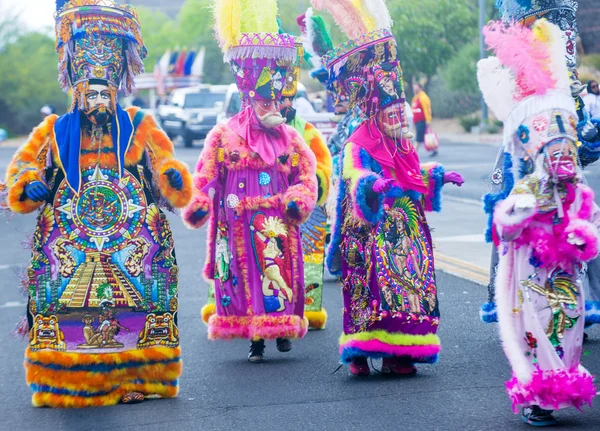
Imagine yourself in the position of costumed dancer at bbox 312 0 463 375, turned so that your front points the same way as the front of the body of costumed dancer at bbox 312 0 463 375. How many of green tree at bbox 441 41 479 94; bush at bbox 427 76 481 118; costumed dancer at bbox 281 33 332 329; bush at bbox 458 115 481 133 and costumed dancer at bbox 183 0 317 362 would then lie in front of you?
0

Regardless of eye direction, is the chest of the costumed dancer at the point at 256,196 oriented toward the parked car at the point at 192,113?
no

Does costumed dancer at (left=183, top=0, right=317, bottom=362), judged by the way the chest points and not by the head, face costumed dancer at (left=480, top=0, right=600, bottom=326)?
no

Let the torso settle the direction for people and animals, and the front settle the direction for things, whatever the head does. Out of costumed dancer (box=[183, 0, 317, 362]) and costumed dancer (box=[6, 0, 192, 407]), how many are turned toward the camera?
2

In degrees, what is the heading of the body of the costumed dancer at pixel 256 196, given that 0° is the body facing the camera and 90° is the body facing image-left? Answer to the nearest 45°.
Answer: approximately 0°

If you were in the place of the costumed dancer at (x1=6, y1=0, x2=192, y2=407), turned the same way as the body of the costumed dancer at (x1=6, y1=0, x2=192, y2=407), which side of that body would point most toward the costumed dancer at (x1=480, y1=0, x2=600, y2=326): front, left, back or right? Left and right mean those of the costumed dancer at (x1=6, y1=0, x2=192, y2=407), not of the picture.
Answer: left

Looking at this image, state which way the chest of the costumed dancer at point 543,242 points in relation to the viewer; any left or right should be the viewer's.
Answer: facing the viewer and to the right of the viewer

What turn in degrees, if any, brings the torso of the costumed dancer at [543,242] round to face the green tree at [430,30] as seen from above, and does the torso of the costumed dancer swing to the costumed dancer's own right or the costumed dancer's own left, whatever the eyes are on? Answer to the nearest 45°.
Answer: approximately 135° to the costumed dancer's own left

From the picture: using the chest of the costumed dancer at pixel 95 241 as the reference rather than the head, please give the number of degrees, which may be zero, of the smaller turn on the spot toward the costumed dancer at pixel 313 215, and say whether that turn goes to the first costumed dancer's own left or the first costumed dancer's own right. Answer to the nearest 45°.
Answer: approximately 135° to the first costumed dancer's own left

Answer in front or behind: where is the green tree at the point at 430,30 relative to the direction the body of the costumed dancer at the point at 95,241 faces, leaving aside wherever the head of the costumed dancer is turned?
behind

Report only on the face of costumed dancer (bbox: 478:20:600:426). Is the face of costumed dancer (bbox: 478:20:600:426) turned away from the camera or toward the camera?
toward the camera

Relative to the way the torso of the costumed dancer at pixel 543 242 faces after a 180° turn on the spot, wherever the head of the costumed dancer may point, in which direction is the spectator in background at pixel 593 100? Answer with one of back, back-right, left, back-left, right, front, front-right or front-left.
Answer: front-right
